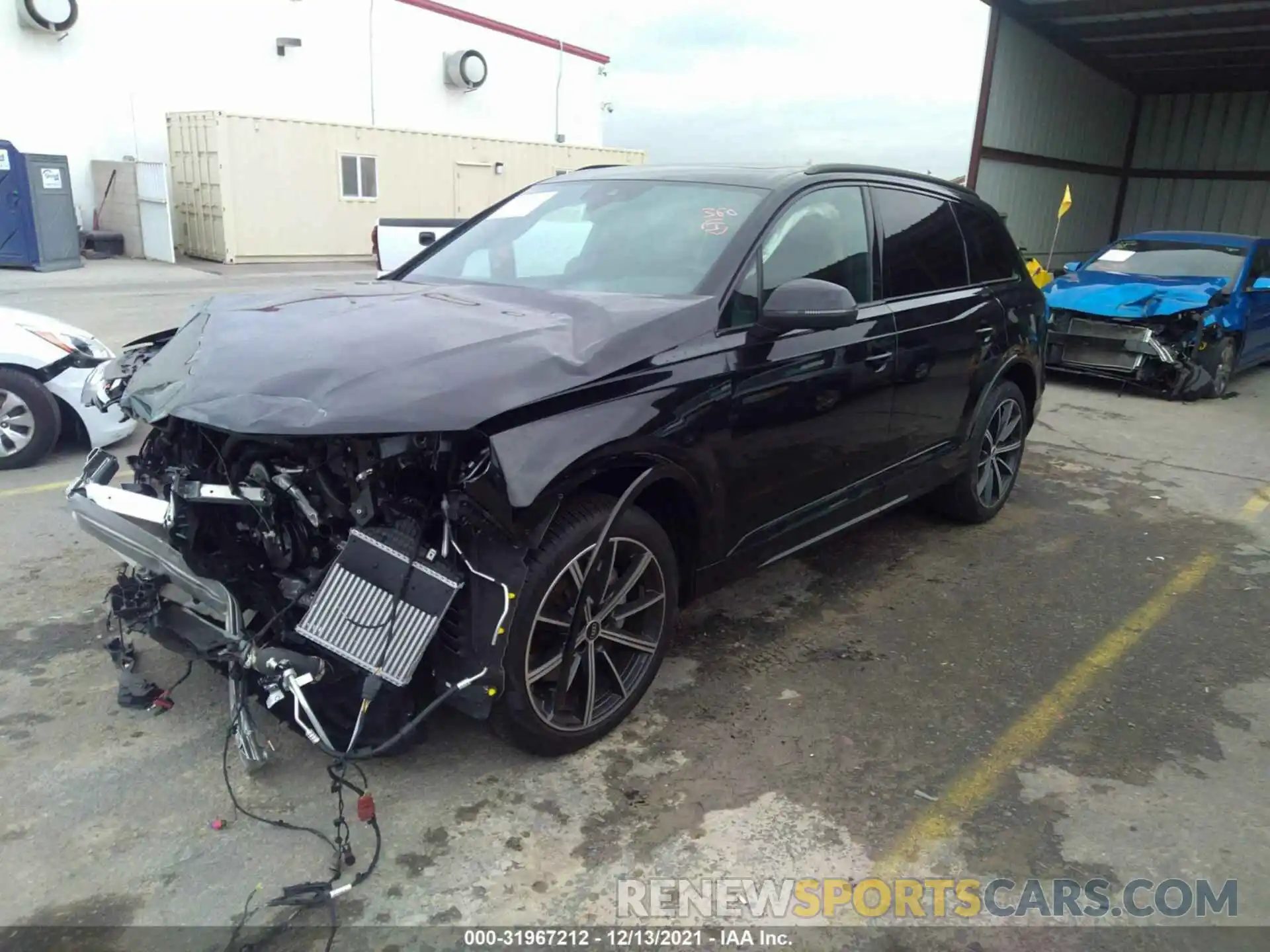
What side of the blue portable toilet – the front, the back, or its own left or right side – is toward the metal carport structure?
left

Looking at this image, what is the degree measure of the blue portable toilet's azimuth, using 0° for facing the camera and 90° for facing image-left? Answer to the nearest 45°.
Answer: approximately 45°

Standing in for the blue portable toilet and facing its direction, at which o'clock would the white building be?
The white building is roughly at 6 o'clock from the blue portable toilet.

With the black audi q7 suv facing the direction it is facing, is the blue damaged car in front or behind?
behind

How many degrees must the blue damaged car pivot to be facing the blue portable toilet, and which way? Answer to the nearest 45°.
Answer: approximately 45° to its right

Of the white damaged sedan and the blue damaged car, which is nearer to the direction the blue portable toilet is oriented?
the white damaged sedan

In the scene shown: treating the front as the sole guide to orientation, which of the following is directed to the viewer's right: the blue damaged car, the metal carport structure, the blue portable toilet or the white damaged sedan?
the white damaged sedan

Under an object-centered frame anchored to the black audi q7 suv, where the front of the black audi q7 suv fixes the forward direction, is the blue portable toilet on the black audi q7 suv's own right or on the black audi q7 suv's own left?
on the black audi q7 suv's own right

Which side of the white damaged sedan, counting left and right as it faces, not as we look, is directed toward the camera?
right

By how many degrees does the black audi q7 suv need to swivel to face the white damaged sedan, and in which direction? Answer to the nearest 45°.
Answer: approximately 90° to its right

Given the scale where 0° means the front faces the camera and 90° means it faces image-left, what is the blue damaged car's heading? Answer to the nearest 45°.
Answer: approximately 45°
